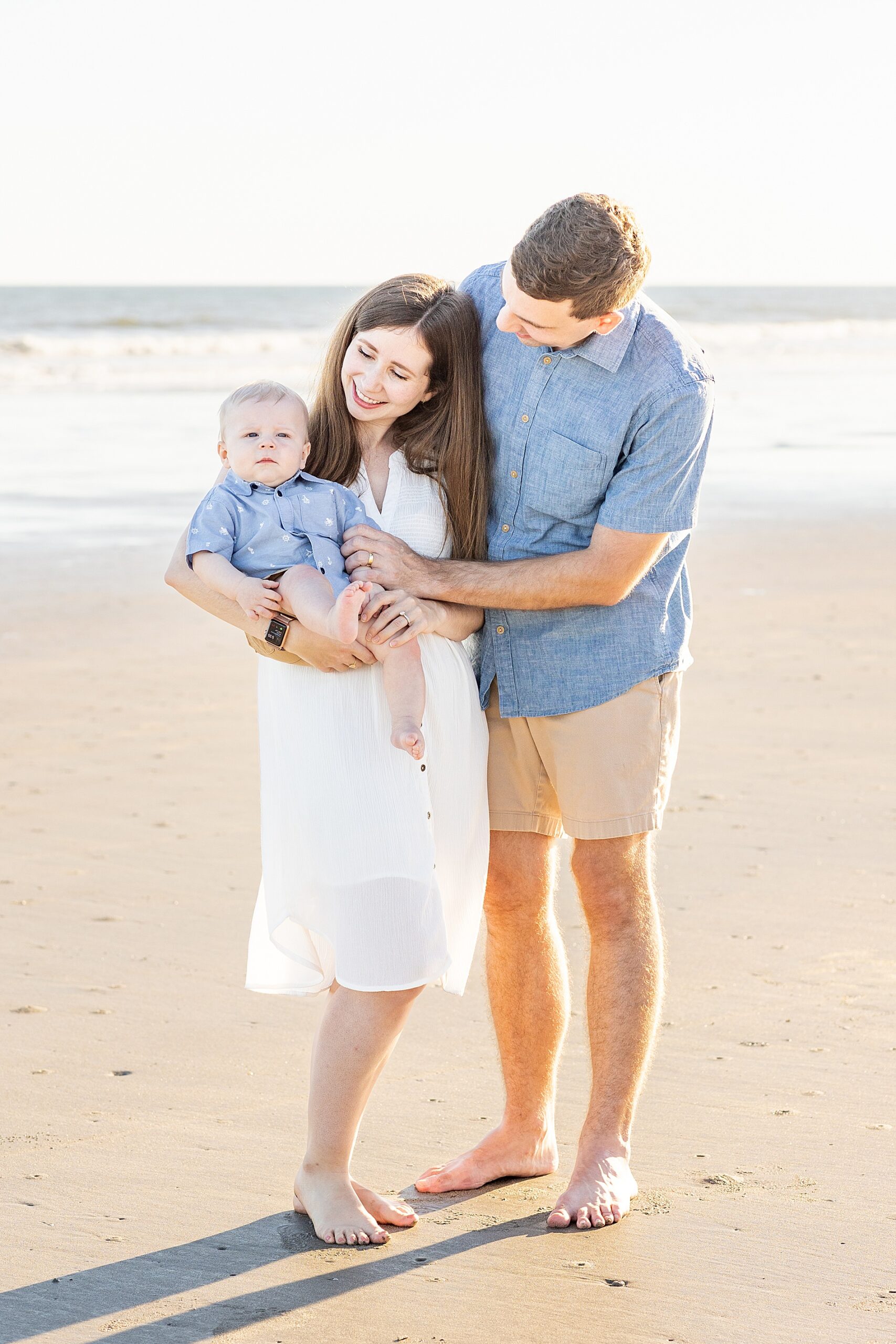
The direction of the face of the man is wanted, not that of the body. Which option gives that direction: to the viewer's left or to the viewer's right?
to the viewer's left

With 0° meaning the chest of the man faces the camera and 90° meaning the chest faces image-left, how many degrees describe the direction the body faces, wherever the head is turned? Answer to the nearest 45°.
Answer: approximately 45°
